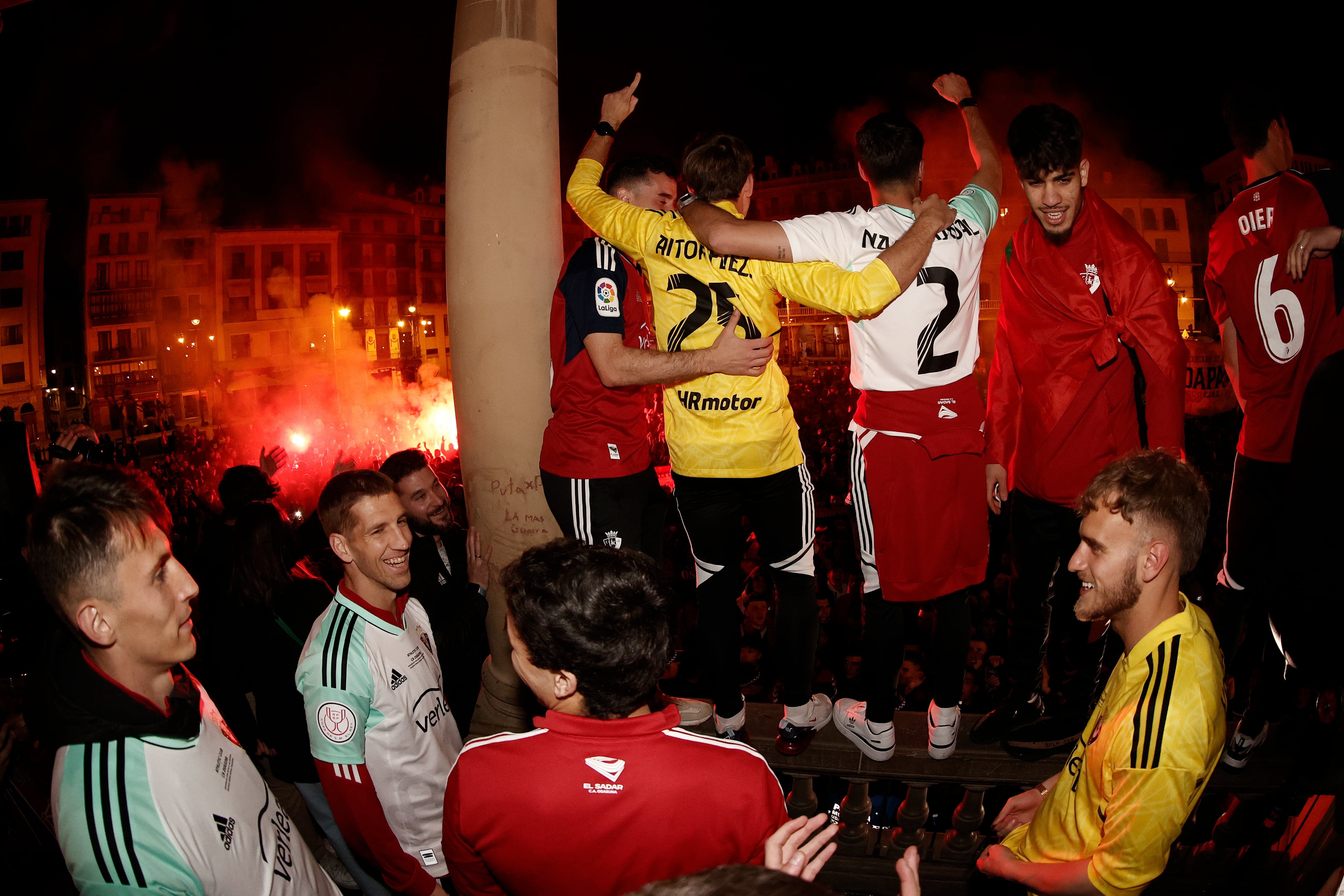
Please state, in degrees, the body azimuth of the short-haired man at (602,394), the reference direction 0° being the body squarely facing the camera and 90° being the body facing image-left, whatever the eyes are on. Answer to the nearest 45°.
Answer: approximately 270°

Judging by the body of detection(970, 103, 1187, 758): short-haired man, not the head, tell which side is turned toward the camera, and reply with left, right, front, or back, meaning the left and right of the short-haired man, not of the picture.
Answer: front

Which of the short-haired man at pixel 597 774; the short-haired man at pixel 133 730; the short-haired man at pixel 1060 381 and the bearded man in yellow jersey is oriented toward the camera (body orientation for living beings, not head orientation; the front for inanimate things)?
the short-haired man at pixel 1060 381

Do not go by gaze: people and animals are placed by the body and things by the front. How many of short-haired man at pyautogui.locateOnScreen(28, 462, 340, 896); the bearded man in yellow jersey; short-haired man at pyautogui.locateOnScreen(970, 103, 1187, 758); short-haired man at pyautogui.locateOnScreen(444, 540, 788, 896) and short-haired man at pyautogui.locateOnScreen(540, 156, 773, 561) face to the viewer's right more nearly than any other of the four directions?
2

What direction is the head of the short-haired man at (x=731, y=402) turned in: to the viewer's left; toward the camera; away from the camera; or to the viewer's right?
away from the camera

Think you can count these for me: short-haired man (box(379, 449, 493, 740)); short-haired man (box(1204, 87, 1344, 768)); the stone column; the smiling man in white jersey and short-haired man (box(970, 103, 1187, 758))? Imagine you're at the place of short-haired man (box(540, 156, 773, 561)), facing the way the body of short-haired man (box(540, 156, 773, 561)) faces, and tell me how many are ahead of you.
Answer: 2

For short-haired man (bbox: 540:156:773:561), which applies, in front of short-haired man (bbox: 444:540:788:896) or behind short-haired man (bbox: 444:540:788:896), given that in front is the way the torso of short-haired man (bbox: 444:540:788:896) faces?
in front

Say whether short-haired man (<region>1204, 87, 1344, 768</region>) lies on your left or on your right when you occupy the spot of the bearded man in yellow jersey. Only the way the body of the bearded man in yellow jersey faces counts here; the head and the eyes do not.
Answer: on your right

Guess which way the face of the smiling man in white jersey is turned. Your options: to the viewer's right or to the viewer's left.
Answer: to the viewer's right

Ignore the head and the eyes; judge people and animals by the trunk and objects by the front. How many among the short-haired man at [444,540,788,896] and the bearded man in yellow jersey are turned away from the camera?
1

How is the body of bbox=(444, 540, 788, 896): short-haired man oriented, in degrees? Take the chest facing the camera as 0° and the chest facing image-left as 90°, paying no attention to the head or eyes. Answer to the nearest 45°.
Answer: approximately 180°

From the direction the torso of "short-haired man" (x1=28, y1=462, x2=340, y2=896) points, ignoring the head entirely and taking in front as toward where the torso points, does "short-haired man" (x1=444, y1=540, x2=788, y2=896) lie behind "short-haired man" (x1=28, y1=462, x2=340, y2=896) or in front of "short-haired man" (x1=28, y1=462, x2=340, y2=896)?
in front

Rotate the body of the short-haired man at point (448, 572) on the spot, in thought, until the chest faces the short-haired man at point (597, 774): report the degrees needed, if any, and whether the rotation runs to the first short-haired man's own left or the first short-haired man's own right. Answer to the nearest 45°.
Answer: approximately 45° to the first short-haired man's own right

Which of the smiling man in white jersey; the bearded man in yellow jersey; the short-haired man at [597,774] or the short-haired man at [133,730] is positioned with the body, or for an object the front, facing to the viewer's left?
the bearded man in yellow jersey

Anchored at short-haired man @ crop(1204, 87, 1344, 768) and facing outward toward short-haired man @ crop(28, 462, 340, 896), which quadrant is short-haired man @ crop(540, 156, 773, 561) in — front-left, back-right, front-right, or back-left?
front-right
